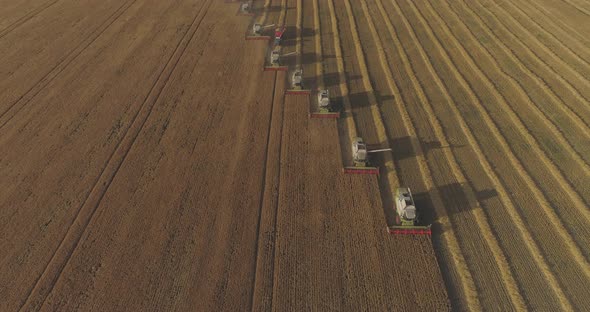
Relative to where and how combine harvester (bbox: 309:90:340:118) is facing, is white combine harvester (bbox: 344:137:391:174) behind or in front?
in front

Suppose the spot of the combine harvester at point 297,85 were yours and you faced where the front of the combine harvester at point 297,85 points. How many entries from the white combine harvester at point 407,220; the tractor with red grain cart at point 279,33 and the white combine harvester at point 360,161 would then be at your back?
1

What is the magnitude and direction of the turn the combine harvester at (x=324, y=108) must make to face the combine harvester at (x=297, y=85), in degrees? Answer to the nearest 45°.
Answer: approximately 135° to its right

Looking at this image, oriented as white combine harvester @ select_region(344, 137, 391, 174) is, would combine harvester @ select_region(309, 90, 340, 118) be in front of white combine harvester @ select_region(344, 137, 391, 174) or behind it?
behind

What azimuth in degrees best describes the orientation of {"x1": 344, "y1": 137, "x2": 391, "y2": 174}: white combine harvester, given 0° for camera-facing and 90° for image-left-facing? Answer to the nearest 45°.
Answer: approximately 0°

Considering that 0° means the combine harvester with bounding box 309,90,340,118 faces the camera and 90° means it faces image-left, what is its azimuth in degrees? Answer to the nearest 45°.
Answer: approximately 0°

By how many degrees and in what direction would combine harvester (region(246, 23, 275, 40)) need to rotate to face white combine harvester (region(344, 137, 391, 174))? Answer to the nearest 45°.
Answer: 0° — it already faces it
